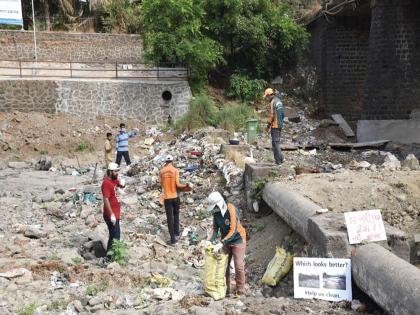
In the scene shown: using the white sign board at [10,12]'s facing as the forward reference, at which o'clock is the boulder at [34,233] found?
The boulder is roughly at 12 o'clock from the white sign board.

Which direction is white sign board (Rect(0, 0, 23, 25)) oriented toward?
toward the camera

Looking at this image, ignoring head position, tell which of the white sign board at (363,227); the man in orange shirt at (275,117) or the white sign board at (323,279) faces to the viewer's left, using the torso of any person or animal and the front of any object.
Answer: the man in orange shirt

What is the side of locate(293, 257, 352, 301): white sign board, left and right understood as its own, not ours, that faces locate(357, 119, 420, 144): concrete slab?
back

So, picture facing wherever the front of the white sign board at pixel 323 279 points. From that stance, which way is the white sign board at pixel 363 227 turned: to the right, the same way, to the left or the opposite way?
the same way

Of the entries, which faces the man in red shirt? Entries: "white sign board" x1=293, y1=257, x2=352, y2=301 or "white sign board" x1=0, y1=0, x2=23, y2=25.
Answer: "white sign board" x1=0, y1=0, x2=23, y2=25

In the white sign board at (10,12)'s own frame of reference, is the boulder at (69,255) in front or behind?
in front

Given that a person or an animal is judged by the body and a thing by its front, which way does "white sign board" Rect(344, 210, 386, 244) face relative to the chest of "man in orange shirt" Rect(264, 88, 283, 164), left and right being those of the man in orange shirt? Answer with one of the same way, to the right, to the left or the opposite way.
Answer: to the left

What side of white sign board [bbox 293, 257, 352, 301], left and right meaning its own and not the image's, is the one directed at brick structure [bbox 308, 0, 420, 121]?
back

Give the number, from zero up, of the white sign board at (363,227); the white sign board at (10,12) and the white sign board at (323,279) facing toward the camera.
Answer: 3

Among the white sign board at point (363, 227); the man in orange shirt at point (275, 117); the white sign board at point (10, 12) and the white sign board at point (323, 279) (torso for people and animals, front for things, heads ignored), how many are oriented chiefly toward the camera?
3

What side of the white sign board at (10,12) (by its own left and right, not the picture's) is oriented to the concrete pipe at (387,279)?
front

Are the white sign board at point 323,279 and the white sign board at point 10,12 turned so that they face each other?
no

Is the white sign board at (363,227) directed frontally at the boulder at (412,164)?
no

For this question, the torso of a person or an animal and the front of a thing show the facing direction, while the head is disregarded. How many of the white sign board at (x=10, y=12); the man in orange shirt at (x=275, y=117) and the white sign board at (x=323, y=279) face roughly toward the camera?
2
